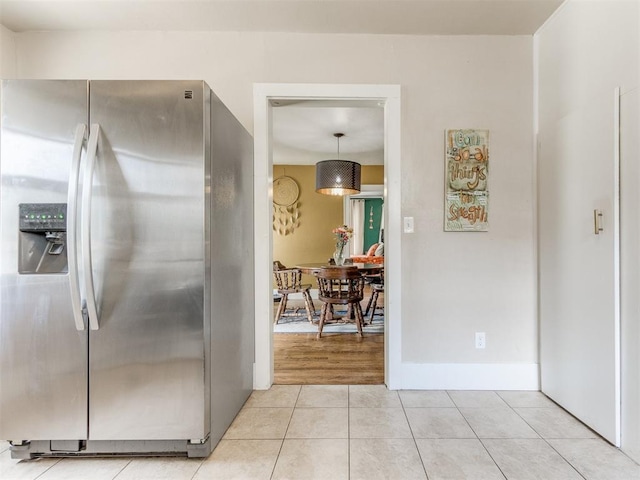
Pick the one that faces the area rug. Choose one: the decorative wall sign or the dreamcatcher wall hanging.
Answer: the dreamcatcher wall hanging

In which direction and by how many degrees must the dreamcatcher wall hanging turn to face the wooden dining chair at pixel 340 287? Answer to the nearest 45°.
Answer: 0° — it already faces it

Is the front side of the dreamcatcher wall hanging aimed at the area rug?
yes

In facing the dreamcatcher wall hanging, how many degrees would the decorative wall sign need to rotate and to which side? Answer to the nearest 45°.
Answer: approximately 135° to its right

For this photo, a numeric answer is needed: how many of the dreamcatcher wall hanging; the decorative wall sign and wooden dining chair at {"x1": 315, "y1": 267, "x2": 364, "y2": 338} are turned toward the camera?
2

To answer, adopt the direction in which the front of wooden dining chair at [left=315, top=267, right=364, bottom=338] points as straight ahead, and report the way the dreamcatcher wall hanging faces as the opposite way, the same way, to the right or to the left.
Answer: the opposite way

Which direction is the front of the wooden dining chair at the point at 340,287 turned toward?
away from the camera

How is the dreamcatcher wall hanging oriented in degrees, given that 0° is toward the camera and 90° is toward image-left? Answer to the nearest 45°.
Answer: approximately 0°

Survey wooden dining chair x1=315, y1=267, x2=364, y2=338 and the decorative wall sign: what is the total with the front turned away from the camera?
1
